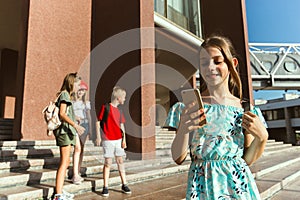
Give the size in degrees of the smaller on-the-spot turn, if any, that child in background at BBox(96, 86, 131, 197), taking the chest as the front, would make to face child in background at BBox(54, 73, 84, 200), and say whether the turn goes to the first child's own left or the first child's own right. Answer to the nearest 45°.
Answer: approximately 90° to the first child's own right

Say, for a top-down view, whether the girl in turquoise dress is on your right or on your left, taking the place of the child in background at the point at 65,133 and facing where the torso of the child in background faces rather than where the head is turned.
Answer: on your right

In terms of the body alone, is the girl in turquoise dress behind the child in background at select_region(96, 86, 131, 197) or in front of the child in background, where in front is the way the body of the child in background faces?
in front

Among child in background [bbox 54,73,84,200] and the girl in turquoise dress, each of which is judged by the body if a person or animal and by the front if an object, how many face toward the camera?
1

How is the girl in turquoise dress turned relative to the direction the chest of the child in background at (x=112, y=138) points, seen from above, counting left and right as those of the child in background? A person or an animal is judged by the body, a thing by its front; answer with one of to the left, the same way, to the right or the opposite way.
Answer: to the right

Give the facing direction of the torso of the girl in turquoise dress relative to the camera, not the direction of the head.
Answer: toward the camera

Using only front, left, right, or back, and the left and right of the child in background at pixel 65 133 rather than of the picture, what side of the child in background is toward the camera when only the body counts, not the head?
right

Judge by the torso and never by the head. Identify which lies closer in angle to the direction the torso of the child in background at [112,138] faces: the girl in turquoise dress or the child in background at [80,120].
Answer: the girl in turquoise dress

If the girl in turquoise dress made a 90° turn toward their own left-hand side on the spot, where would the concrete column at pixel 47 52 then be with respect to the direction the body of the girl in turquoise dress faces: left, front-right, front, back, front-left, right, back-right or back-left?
back-left

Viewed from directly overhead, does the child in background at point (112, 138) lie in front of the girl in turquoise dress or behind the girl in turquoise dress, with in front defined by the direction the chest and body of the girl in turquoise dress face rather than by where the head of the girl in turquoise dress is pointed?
behind

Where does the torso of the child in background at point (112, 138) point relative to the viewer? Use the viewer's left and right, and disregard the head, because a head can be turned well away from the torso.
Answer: facing the viewer and to the right of the viewer

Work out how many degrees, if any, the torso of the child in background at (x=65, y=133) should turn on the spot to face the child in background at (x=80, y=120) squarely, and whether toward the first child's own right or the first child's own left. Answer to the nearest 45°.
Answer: approximately 90° to the first child's own left

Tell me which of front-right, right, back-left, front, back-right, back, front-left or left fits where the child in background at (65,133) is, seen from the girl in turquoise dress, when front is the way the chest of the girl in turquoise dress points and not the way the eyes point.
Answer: back-right

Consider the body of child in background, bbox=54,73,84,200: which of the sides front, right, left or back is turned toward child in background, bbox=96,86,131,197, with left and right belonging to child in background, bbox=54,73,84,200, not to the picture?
front
